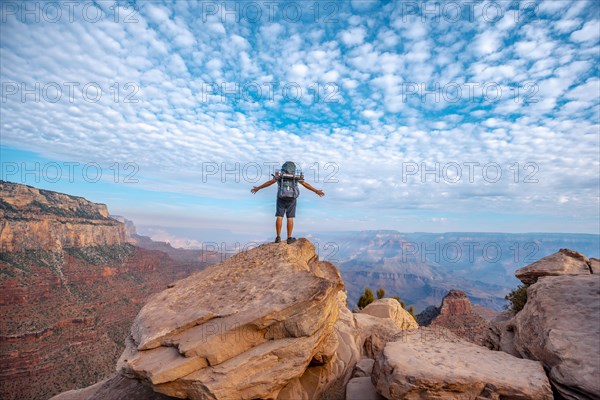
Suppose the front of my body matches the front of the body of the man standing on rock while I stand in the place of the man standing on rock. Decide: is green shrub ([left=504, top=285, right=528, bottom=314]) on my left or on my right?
on my right

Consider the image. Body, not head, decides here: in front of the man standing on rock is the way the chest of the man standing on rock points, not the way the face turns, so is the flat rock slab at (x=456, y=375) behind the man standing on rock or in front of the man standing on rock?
behind

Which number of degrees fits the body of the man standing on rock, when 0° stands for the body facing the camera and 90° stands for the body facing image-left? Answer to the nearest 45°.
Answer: approximately 180°

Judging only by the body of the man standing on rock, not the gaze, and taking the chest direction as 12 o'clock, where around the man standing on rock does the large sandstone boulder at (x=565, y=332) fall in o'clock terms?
The large sandstone boulder is roughly at 4 o'clock from the man standing on rock.
